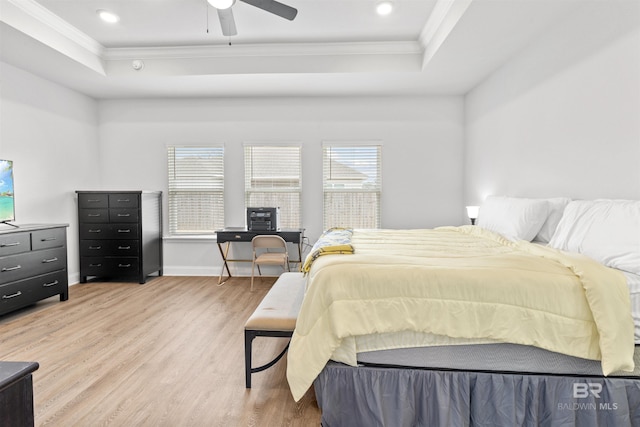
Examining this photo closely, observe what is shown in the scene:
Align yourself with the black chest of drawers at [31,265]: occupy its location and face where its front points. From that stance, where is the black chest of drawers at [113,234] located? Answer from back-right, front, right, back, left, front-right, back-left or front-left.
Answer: left

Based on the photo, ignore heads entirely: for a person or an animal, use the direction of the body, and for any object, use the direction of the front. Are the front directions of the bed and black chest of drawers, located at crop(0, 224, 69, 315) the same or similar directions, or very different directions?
very different directions

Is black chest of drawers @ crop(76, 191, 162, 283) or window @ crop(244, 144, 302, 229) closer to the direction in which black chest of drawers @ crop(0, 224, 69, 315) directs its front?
the window

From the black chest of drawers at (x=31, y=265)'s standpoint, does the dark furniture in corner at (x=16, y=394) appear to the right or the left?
on its right

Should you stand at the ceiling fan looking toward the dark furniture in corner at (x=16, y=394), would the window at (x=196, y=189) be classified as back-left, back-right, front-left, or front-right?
back-right

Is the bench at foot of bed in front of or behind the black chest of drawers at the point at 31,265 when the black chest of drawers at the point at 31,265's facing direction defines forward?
in front

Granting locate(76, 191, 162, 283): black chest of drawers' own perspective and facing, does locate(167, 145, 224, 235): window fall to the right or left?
on its left

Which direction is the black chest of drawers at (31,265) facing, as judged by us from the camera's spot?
facing the viewer and to the right of the viewer

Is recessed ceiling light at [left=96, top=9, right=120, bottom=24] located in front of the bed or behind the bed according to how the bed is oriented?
in front

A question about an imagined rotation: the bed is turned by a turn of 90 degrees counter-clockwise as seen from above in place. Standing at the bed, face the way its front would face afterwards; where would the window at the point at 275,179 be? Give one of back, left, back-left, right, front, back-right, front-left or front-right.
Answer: back-right

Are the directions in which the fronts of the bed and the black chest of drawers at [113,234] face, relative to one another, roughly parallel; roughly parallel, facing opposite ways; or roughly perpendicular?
roughly perpendicular

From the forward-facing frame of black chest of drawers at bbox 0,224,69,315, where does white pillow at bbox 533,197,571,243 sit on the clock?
The white pillow is roughly at 12 o'clock from the black chest of drawers.

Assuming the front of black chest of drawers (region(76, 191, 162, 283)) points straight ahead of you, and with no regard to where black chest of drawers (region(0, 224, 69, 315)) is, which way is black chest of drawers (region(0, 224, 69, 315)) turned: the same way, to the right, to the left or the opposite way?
to the left

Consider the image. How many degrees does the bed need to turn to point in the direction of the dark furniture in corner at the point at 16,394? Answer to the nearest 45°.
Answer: approximately 45° to its left

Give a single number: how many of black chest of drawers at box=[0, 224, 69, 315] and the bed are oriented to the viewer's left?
1

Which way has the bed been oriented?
to the viewer's left
